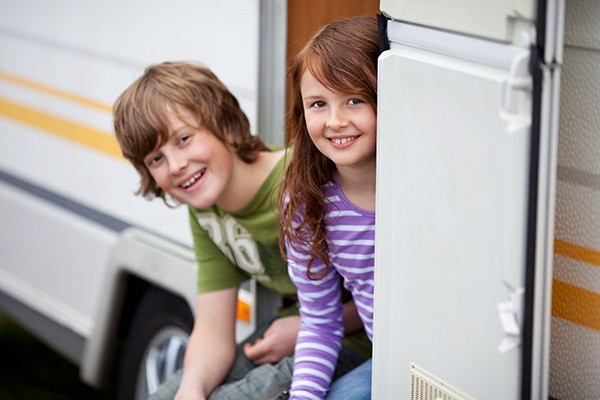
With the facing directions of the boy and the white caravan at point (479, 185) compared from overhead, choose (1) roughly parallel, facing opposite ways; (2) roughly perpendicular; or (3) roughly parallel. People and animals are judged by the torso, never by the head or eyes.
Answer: roughly perpendicular

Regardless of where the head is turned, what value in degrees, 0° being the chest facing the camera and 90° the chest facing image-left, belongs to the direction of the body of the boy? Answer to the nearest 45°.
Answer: approximately 45°

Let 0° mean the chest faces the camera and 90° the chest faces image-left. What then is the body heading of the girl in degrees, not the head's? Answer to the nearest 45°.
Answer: approximately 0°
